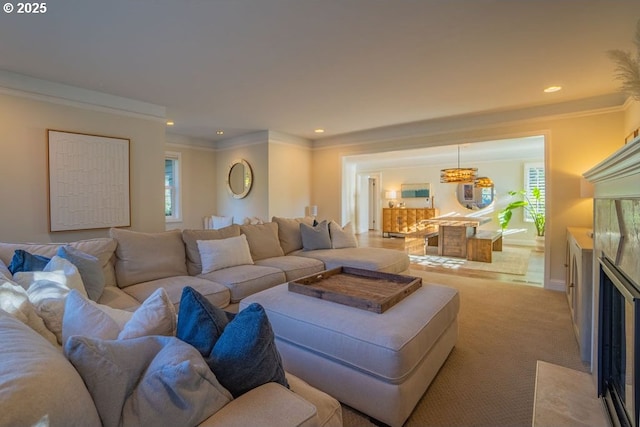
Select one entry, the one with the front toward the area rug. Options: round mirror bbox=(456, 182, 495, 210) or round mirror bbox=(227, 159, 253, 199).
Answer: round mirror bbox=(456, 182, 495, 210)

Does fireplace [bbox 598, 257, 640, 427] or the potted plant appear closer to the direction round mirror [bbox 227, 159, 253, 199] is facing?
the fireplace

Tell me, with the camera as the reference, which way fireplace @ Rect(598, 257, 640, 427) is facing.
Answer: facing to the left of the viewer

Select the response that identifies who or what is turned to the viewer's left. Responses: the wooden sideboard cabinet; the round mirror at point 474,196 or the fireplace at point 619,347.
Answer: the fireplace

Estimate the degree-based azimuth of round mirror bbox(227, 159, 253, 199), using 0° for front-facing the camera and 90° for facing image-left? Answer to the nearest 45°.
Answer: approximately 45°
